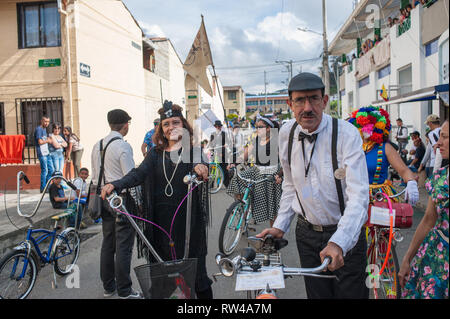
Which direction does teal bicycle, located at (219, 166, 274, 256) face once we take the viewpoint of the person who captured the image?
facing the viewer and to the left of the viewer

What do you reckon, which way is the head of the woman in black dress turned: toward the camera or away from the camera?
toward the camera

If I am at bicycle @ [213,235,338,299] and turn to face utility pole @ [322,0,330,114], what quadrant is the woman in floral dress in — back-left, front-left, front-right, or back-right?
front-right

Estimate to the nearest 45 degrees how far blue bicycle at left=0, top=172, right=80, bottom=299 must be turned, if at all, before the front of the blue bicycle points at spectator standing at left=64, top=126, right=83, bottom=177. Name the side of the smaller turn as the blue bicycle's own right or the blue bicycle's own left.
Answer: approximately 135° to the blue bicycle's own right

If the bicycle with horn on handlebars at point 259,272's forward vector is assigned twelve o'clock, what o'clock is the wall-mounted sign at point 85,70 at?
The wall-mounted sign is roughly at 5 o'clock from the bicycle with horn on handlebars.

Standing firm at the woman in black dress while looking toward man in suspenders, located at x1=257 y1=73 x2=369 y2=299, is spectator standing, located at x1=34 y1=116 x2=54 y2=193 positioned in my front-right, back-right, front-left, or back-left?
back-left

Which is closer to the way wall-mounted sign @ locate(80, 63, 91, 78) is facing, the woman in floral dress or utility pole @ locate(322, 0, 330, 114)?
the woman in floral dress

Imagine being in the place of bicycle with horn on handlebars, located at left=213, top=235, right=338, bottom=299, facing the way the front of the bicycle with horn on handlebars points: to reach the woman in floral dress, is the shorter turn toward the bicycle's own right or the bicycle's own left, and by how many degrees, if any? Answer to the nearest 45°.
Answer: approximately 90° to the bicycle's own left

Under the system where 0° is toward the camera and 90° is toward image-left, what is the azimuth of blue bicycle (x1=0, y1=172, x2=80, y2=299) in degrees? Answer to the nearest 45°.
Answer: approximately 45°

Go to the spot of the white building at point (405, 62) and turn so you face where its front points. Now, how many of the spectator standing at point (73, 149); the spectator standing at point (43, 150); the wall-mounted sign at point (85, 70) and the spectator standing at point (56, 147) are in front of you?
4

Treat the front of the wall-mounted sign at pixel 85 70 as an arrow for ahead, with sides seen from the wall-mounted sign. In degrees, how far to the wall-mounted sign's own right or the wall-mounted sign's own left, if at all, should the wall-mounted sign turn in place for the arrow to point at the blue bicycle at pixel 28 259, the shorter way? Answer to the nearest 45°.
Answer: approximately 45° to the wall-mounted sign's own right

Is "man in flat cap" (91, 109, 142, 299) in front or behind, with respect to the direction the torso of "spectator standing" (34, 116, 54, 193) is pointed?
in front

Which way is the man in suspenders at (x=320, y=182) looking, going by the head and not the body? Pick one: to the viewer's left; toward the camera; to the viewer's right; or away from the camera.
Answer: toward the camera

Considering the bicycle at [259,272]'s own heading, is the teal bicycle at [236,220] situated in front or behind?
behind
